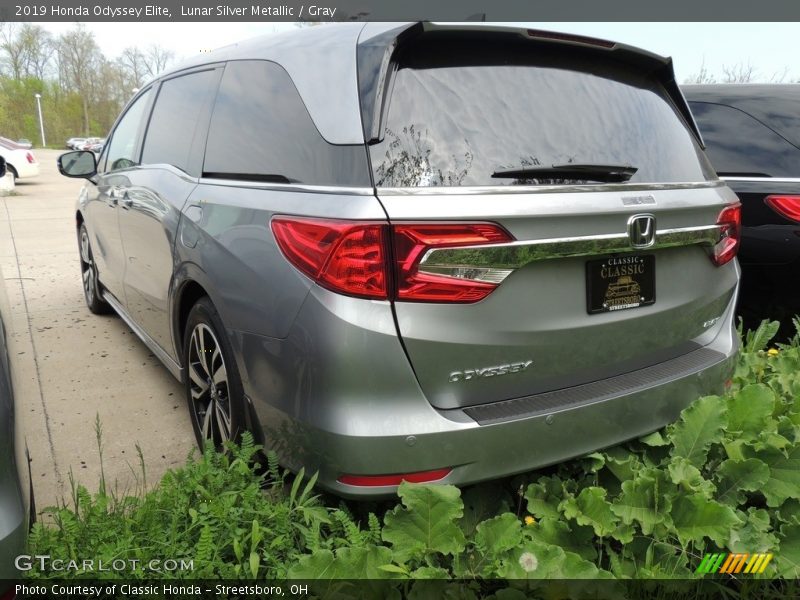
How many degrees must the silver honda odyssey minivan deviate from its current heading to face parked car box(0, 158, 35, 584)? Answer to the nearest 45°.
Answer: approximately 90° to its left

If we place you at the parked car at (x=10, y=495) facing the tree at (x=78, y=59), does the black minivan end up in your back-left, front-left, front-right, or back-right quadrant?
front-right

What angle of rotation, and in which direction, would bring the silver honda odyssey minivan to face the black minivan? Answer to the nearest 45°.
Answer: approximately 90° to its right

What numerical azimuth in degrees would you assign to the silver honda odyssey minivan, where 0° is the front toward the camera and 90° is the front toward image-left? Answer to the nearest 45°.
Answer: approximately 135°

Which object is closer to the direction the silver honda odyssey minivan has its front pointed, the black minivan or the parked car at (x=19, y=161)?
the parked car

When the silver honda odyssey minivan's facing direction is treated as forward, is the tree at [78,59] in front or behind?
in front

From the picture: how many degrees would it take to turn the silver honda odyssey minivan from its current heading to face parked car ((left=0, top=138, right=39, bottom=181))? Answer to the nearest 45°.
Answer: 0° — it already faces it

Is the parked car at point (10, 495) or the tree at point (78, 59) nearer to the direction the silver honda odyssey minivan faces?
the tree
